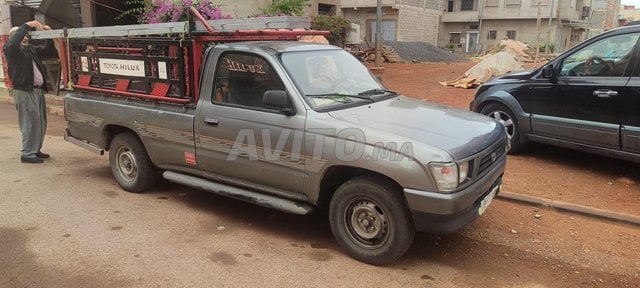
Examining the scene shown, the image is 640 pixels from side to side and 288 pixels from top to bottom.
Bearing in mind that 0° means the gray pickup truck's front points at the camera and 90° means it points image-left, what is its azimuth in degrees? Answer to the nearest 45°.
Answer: approximately 315°

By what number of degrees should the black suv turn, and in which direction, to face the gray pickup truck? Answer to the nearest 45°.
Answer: approximately 45° to its left

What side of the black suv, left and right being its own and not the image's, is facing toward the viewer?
left

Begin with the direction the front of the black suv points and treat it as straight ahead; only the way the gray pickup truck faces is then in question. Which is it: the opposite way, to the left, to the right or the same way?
the opposite way

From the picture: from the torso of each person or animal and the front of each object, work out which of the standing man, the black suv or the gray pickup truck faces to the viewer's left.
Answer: the black suv

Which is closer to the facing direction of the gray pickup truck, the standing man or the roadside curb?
the roadside curb

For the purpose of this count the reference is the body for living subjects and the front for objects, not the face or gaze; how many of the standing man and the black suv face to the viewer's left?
1

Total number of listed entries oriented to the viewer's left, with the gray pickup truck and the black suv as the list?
1

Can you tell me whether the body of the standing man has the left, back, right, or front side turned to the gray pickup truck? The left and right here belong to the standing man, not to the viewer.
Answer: front

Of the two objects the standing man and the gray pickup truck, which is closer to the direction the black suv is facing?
the standing man

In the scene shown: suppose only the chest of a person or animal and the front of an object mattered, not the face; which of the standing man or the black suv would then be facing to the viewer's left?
the black suv

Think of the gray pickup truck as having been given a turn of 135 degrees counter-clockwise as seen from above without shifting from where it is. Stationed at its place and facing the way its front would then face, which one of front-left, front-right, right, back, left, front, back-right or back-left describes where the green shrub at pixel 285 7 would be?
front

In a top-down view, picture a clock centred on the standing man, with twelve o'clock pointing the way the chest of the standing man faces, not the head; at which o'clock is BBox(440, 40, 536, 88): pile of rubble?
The pile of rubble is roughly at 10 o'clock from the standing man.

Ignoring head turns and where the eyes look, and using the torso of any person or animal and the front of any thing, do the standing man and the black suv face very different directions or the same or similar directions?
very different directions

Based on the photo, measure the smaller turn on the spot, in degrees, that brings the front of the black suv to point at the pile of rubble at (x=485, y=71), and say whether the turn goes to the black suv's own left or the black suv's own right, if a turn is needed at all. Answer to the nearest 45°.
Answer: approximately 90° to the black suv's own right

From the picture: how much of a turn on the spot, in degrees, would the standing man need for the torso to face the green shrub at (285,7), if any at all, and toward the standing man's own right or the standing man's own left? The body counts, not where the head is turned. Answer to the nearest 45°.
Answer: approximately 90° to the standing man's own left

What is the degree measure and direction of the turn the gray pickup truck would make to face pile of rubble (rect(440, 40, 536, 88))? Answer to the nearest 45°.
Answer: approximately 90° to its left

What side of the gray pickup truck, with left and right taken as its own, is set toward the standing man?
back
